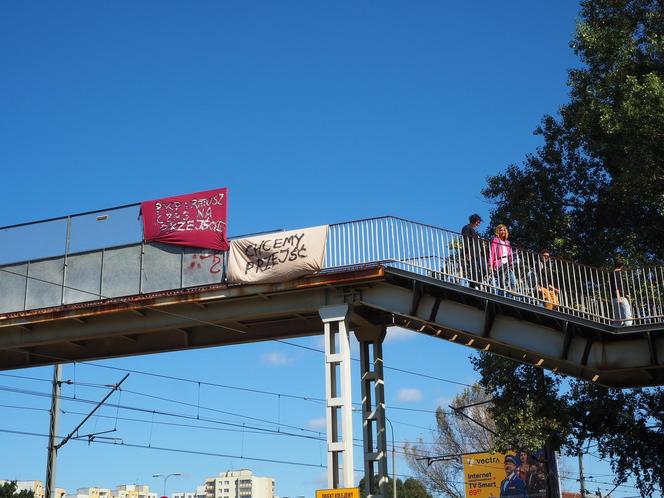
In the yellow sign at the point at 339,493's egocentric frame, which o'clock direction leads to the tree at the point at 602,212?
The tree is roughly at 8 o'clock from the yellow sign.

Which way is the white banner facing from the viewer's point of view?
toward the camera

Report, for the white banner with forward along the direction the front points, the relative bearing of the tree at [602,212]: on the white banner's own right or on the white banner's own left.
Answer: on the white banner's own left

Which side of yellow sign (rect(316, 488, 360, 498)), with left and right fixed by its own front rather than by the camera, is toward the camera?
front

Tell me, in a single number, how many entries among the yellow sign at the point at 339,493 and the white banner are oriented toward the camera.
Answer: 2

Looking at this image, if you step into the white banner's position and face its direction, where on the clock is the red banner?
The red banner is roughly at 4 o'clock from the white banner.
